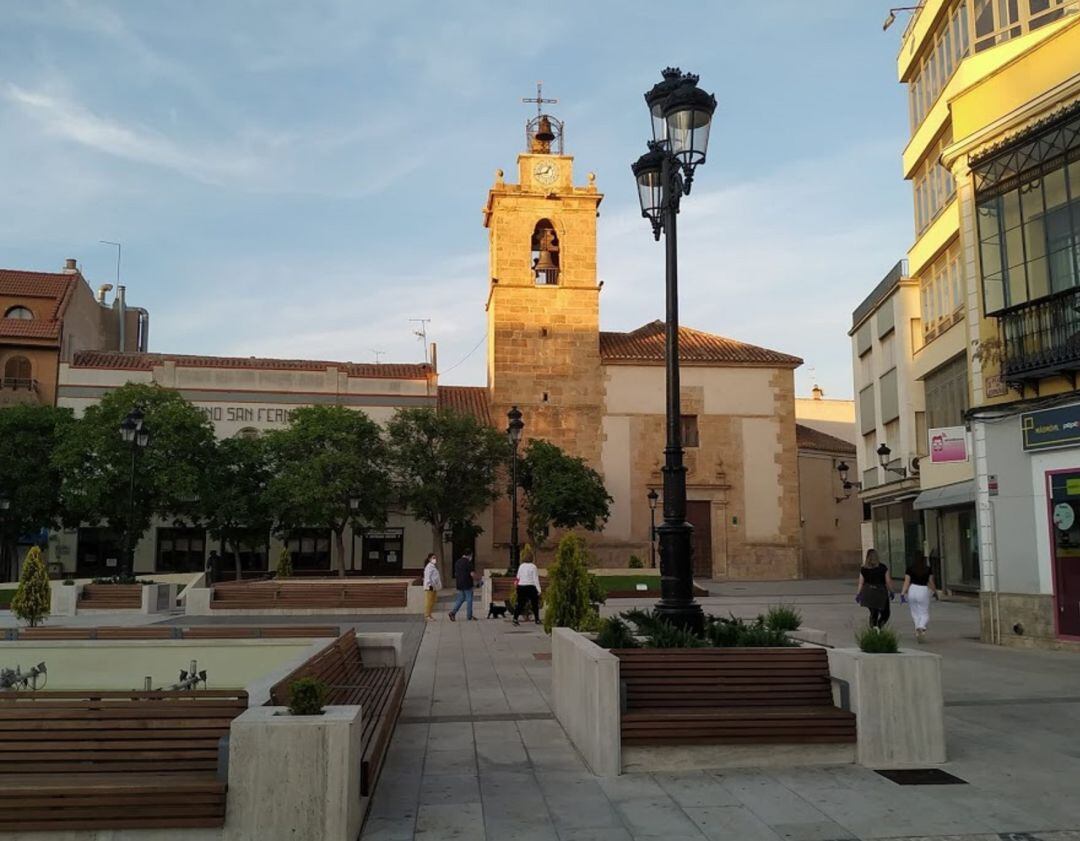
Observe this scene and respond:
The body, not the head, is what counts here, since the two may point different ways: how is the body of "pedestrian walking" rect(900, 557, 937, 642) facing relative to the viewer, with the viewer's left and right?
facing away from the viewer

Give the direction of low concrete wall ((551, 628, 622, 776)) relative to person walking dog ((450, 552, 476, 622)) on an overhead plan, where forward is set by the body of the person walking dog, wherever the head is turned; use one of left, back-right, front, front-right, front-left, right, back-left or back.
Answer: right
